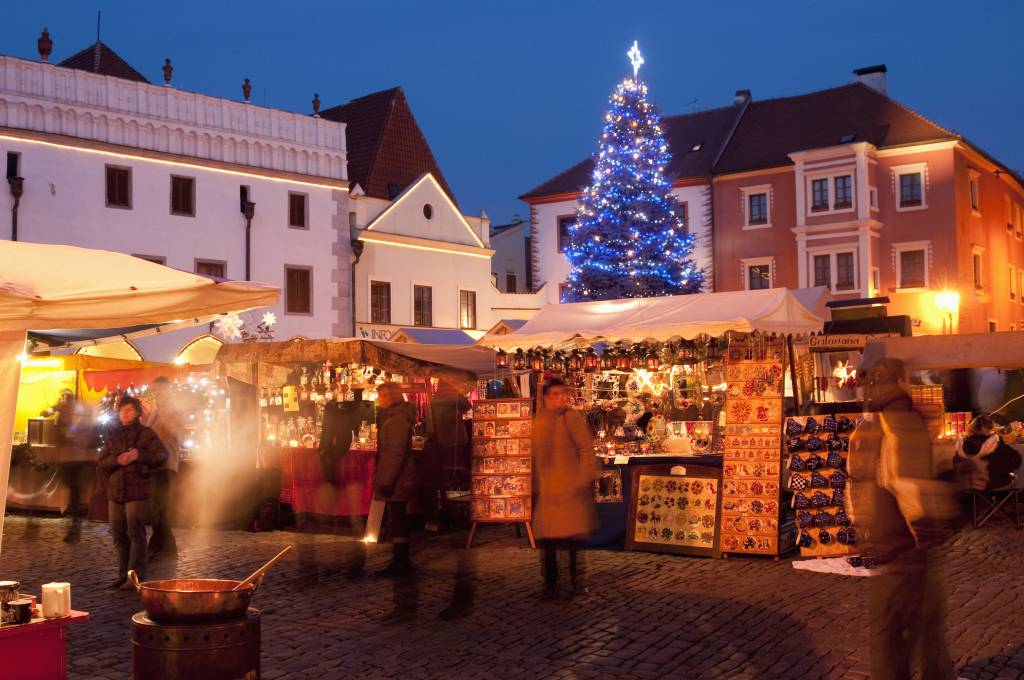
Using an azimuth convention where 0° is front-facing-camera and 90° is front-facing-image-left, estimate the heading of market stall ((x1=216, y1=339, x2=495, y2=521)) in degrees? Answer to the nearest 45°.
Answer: approximately 0°

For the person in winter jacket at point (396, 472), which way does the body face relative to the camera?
to the viewer's left

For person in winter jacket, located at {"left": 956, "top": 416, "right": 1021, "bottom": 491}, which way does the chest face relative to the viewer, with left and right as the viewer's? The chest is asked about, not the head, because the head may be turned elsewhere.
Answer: facing to the left of the viewer

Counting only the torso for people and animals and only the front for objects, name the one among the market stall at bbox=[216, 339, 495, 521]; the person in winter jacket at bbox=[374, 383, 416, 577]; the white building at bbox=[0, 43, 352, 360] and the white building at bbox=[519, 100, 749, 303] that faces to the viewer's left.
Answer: the person in winter jacket

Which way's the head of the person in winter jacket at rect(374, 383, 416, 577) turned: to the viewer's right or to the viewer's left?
to the viewer's left

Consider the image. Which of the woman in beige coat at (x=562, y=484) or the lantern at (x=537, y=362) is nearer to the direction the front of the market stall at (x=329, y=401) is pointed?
the woman in beige coat

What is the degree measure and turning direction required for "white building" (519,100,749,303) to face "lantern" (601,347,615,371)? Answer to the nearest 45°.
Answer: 0° — it already faces it
